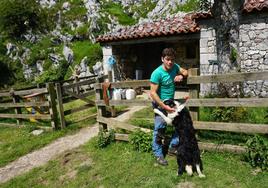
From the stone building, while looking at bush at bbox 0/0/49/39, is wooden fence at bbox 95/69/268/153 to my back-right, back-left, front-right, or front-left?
back-left

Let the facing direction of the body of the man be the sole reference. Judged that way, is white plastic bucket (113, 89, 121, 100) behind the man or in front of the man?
behind

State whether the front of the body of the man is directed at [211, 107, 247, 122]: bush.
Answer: no

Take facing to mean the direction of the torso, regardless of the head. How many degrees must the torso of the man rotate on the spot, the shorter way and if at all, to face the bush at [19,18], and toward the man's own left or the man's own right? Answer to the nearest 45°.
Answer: approximately 180°

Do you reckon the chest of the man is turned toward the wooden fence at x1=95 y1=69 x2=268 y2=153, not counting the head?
no

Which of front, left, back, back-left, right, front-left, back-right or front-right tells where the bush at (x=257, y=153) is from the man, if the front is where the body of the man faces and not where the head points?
front-left

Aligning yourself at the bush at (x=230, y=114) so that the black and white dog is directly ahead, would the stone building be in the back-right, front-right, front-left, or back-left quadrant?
back-right

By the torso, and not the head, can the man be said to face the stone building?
no
